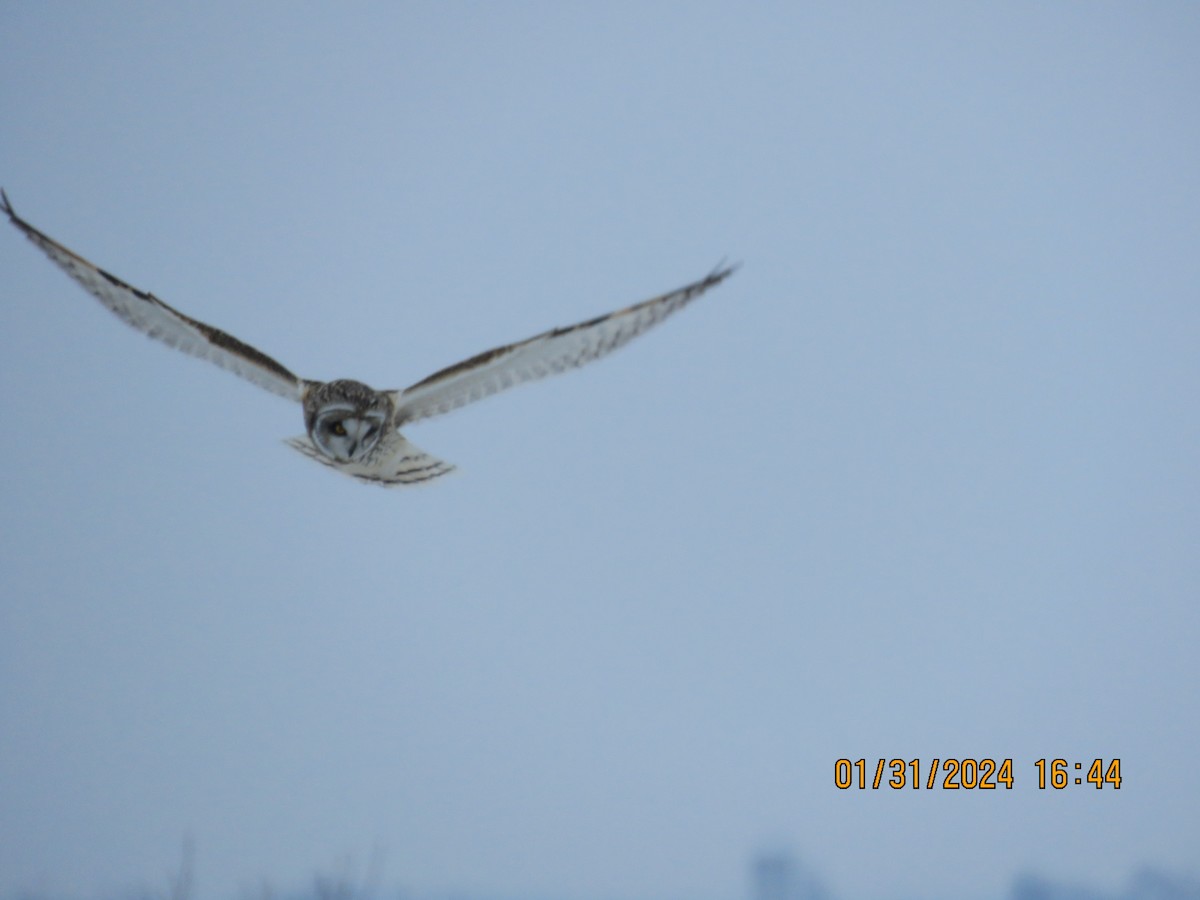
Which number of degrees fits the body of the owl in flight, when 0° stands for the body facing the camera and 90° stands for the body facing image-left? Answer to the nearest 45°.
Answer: approximately 0°
